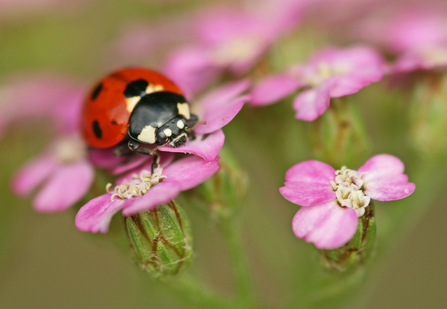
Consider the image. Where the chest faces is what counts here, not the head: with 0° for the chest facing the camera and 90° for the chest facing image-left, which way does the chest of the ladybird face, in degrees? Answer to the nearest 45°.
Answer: approximately 315°

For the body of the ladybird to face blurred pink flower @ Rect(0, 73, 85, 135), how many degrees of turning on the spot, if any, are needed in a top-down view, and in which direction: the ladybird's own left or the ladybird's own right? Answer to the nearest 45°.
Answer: approximately 180°

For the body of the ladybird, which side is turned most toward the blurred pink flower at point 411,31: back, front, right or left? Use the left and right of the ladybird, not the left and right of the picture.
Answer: left

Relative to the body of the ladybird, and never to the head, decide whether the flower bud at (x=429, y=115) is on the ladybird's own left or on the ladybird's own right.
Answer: on the ladybird's own left
